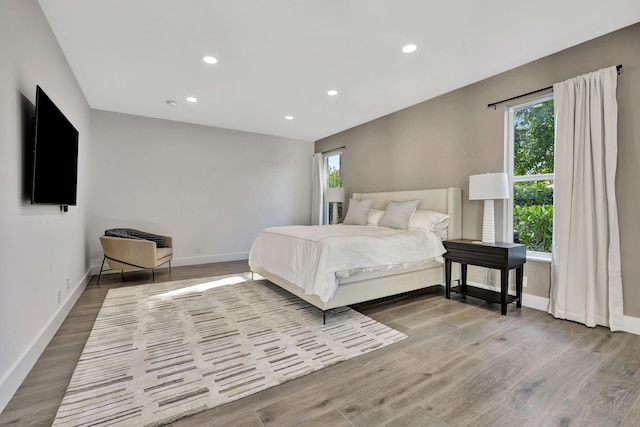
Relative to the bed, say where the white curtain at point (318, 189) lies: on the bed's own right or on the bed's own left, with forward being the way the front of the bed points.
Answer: on the bed's own right

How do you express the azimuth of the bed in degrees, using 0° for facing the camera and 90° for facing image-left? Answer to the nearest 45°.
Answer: approximately 45°

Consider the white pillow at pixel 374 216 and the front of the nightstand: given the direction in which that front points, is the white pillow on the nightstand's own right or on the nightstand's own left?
on the nightstand's own right

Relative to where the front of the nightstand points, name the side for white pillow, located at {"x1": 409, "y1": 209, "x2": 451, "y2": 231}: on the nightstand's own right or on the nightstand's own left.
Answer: on the nightstand's own right

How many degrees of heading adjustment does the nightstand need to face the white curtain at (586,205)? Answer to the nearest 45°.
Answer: approximately 135° to its left

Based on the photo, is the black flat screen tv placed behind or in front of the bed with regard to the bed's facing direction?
in front

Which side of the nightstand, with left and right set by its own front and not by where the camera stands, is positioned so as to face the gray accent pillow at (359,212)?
right

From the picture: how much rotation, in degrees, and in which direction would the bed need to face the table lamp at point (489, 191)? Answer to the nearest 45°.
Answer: approximately 135° to its left

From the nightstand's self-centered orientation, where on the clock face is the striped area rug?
The striped area rug is roughly at 12 o'clock from the nightstand.

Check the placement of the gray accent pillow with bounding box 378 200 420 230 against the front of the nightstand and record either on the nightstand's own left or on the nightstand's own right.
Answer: on the nightstand's own right

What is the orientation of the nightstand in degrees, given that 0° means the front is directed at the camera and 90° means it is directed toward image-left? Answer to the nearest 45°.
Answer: approximately 45°

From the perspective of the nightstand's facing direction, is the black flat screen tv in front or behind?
in front

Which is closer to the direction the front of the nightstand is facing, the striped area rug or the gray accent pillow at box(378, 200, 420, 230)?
the striped area rug
